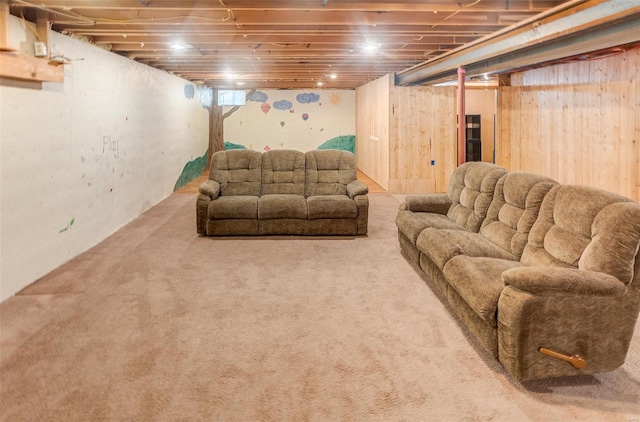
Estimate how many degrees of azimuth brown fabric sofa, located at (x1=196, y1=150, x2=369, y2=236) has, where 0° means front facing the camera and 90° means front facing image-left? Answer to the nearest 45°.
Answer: approximately 0°

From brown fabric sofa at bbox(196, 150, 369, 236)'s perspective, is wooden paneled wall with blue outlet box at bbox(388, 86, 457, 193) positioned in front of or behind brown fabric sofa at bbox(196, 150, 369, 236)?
behind

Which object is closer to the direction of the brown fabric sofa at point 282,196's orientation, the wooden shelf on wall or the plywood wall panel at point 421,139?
the wooden shelf on wall

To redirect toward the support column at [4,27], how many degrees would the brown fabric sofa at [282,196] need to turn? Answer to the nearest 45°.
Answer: approximately 45° to its right

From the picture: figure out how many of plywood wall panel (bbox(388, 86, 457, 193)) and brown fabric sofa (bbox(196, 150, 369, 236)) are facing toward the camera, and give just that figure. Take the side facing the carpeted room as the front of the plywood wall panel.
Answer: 2
